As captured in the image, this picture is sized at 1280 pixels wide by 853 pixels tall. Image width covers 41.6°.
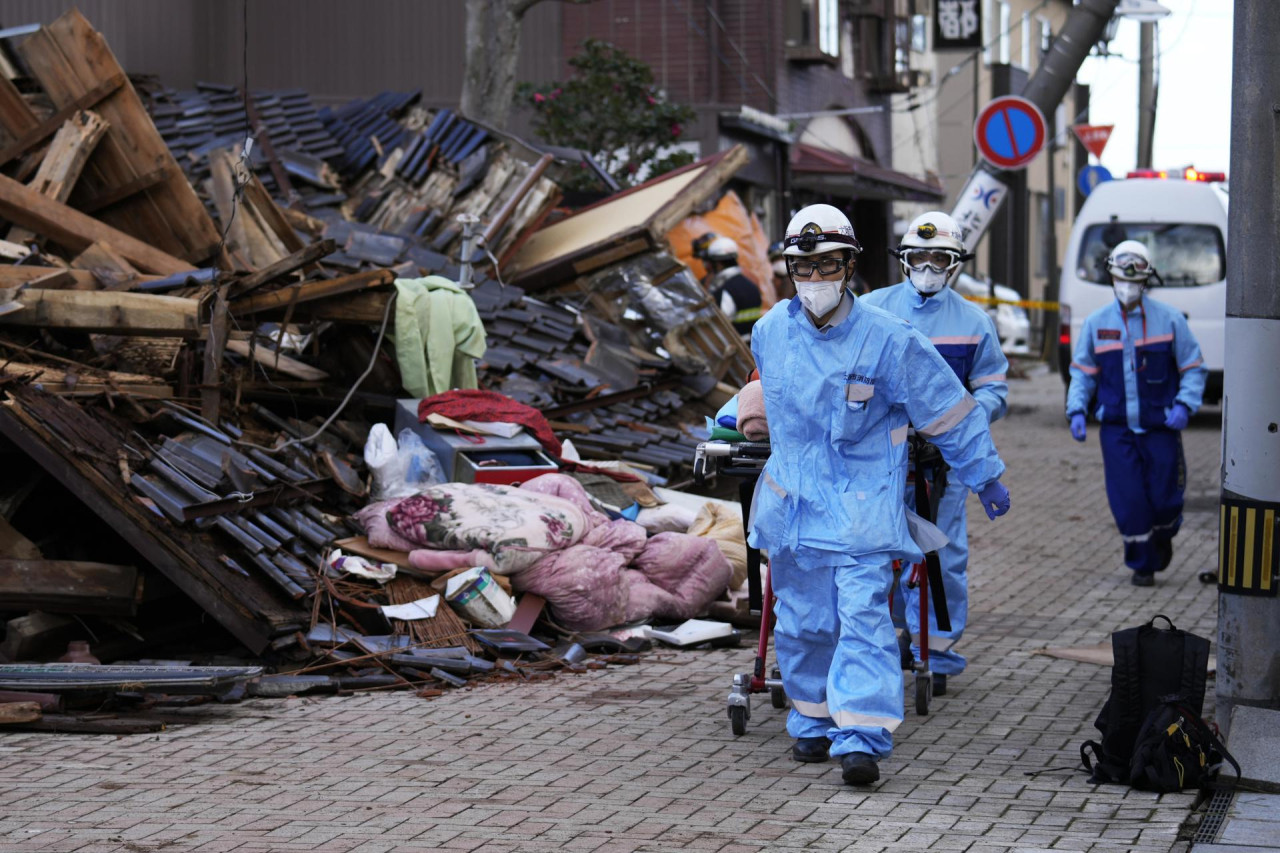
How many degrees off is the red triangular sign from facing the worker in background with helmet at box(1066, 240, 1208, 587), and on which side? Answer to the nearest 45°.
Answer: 0° — it already faces them

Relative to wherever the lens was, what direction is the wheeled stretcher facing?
facing the viewer

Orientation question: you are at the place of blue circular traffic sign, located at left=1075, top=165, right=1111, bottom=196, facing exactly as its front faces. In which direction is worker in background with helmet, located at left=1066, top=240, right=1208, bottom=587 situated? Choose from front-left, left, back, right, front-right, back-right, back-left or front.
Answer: front

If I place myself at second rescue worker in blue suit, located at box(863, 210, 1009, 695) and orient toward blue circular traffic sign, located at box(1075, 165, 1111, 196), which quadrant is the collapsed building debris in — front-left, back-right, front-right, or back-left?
front-left

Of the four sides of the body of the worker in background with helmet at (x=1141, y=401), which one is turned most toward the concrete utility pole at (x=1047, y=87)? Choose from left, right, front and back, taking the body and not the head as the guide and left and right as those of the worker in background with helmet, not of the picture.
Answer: back

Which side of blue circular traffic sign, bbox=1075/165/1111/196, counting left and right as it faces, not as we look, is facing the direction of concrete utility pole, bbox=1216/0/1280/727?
front

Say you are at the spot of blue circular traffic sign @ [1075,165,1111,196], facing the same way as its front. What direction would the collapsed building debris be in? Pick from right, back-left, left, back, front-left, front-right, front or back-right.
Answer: front

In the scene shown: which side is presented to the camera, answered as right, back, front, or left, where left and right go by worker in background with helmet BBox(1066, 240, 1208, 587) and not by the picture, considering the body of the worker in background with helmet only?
front

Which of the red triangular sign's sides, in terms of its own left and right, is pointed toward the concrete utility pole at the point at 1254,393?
front

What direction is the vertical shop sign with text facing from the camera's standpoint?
toward the camera
